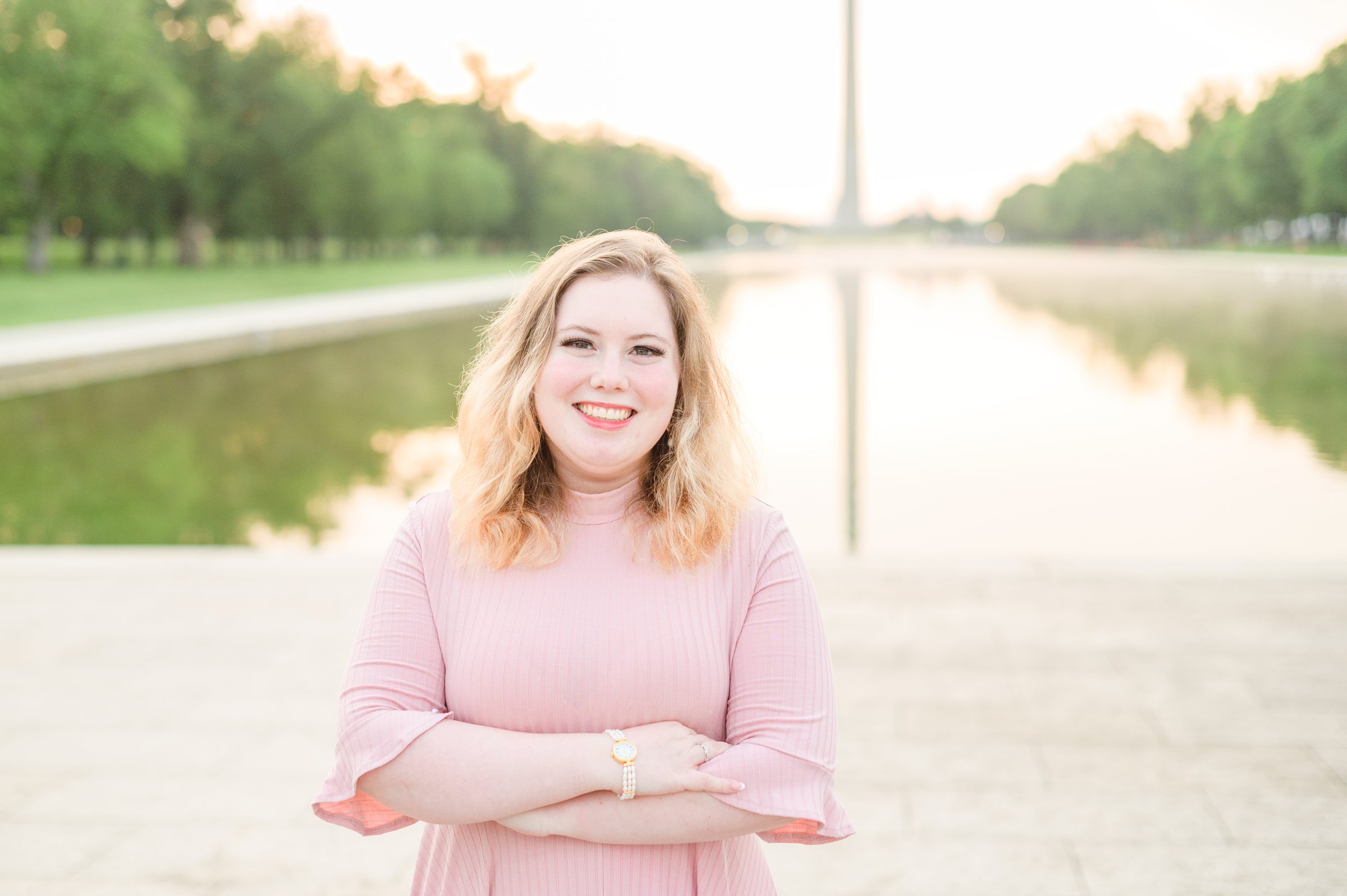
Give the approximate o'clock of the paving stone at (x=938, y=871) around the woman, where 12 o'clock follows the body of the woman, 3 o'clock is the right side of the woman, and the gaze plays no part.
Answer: The paving stone is roughly at 7 o'clock from the woman.

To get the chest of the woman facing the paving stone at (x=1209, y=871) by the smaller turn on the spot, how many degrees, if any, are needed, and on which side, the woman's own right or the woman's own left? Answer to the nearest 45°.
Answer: approximately 135° to the woman's own left

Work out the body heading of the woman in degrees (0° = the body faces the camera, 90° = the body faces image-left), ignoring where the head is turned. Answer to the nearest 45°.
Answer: approximately 0°

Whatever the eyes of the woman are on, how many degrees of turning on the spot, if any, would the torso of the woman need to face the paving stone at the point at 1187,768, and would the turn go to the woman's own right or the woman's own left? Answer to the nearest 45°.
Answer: approximately 135° to the woman's own left

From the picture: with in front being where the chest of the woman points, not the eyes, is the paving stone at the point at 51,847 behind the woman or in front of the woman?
behind

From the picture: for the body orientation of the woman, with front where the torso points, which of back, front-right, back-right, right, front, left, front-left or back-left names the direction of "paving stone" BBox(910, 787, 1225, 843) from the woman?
back-left

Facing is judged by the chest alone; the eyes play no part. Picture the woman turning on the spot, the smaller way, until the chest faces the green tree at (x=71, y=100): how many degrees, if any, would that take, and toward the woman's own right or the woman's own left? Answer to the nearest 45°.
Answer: approximately 180°

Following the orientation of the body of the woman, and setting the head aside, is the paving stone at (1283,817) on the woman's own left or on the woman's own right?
on the woman's own left
